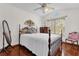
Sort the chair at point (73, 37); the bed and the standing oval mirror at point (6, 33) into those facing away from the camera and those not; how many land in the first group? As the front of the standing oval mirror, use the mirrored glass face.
0

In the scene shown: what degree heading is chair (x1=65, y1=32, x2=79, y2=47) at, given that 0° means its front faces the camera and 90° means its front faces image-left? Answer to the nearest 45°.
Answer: approximately 45°

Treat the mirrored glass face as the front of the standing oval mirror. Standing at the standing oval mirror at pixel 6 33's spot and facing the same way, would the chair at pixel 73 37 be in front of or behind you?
in front

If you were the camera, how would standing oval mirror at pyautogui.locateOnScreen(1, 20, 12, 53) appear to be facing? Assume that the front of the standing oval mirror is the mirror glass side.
facing the viewer and to the right of the viewer

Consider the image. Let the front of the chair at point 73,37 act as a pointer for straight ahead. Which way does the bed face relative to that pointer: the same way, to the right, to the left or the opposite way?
to the left

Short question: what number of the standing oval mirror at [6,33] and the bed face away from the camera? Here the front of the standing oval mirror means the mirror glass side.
0
